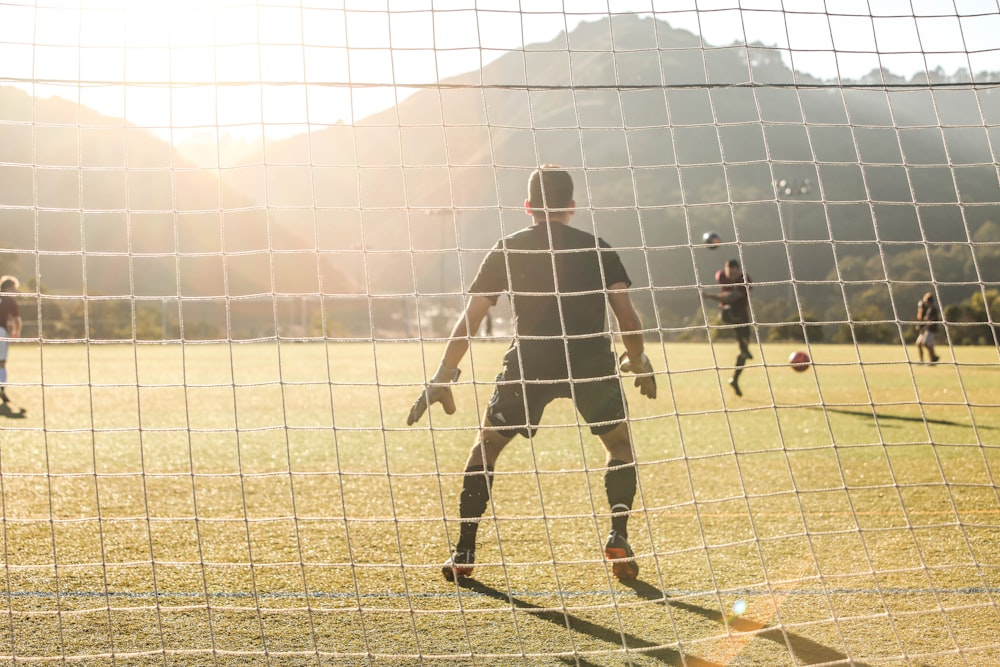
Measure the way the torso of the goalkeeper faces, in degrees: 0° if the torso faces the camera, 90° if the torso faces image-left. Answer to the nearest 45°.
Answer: approximately 180°

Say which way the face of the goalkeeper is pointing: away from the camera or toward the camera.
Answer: away from the camera
